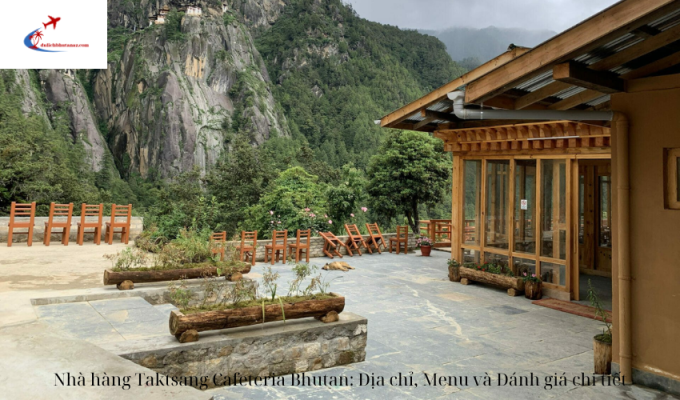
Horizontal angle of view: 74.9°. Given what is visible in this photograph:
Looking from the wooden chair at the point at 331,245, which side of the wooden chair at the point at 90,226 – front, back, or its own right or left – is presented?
left

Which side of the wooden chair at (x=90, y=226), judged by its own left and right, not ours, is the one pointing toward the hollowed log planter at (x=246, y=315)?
front

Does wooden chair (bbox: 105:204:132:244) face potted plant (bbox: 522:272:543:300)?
no

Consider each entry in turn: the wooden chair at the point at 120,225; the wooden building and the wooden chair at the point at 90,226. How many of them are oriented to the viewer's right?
0

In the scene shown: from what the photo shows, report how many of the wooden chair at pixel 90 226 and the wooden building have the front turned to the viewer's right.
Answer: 0

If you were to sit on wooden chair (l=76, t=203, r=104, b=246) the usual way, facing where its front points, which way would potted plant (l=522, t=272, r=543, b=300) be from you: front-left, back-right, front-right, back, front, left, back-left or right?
back-right

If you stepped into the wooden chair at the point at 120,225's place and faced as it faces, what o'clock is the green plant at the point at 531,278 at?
The green plant is roughly at 9 o'clock from the wooden chair.

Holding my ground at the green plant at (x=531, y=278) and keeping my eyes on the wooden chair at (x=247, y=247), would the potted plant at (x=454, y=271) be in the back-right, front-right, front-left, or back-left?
front-right

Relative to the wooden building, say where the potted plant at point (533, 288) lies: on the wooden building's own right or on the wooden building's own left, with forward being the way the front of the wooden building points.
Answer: on the wooden building's own right

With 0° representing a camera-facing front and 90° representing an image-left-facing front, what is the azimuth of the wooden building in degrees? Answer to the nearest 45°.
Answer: approximately 45°

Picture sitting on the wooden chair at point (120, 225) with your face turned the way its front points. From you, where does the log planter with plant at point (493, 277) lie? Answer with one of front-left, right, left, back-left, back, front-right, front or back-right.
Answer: left
